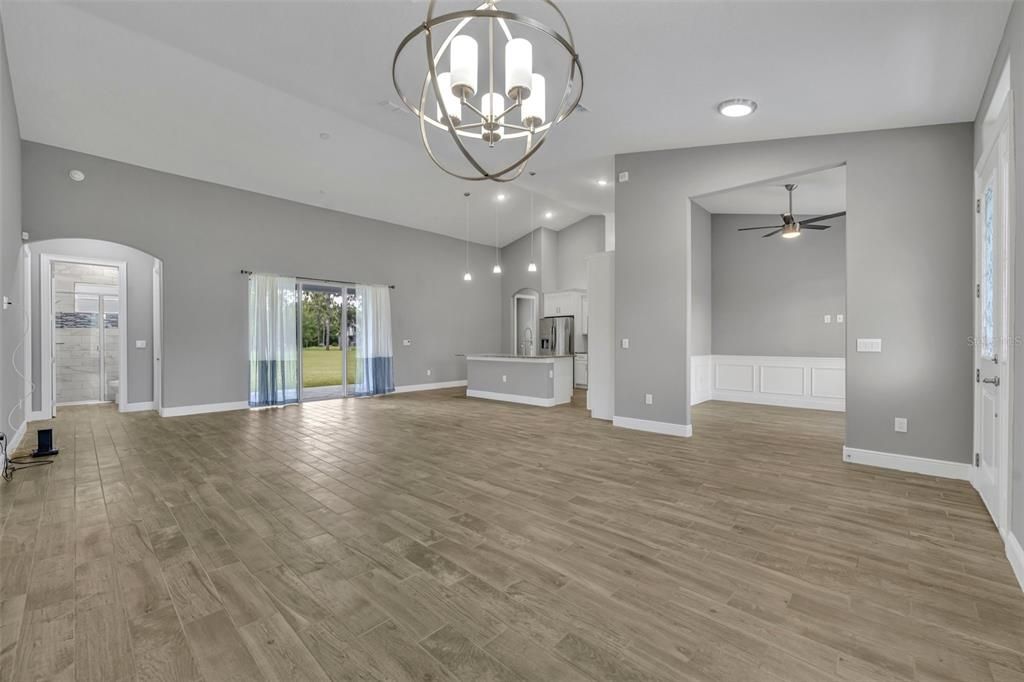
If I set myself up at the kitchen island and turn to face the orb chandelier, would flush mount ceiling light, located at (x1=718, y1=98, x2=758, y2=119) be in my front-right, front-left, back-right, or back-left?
front-left

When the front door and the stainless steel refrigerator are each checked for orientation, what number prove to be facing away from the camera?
0

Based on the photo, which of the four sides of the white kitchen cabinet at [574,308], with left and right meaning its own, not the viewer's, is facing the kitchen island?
front

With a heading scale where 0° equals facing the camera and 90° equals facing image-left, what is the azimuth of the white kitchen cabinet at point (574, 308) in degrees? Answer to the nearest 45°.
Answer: approximately 45°

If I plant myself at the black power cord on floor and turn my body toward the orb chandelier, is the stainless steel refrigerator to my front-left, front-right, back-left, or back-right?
front-left

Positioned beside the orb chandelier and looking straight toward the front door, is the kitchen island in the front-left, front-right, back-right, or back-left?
front-left

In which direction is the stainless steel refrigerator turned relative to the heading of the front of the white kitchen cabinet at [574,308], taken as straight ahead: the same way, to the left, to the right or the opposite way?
the same way

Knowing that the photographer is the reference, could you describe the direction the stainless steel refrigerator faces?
facing the viewer and to the left of the viewer

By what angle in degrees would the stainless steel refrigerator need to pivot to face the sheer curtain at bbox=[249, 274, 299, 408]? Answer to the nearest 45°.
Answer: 0° — it already faces it

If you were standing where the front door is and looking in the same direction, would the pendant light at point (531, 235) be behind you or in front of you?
in front

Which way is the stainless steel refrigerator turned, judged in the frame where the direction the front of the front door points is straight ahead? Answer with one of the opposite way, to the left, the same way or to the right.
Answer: to the left

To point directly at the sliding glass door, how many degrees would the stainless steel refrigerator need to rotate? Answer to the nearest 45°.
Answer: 0° — it already faces it

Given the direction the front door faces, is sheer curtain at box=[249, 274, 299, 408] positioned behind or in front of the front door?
in front

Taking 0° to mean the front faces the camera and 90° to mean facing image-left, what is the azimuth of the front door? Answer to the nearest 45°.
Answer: approximately 90°

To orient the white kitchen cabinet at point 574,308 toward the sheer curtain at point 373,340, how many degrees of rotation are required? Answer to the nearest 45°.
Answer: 0° — it already faces it
